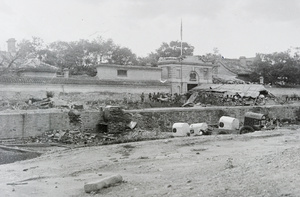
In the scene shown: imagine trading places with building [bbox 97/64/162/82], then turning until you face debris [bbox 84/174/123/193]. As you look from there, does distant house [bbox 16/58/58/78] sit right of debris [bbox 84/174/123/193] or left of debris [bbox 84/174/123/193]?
right

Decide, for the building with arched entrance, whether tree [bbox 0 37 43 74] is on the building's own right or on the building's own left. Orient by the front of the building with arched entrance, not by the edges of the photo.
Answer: on the building's own right

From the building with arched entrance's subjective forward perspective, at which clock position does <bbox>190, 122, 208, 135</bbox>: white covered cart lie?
The white covered cart is roughly at 12 o'clock from the building with arched entrance.

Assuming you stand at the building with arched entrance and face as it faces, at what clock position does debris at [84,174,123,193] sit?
The debris is roughly at 12 o'clock from the building with arched entrance.

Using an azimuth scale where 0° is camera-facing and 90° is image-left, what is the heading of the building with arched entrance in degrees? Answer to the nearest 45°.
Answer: approximately 0°

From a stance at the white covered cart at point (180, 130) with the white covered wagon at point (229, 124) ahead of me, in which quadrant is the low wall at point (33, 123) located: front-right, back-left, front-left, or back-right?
back-left

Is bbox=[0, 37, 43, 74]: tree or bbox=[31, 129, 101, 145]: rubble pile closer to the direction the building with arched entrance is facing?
the rubble pile

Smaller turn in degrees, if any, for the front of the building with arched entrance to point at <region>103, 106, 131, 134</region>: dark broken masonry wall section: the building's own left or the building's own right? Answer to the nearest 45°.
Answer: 0° — it already faces it

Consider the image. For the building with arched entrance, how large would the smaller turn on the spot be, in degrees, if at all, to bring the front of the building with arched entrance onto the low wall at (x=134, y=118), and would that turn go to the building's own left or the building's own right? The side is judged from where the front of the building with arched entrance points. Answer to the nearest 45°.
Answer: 0° — it already faces it
